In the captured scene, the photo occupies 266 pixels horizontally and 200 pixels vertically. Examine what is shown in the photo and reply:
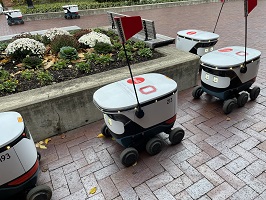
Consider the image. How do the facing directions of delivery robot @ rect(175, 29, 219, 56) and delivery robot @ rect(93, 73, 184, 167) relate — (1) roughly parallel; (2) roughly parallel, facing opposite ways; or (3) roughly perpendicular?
roughly perpendicular

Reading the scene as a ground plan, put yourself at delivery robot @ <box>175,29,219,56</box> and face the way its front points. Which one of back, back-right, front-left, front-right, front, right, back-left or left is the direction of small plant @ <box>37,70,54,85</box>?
right

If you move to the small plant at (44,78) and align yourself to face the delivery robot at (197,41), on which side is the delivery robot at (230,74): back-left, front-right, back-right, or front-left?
front-right

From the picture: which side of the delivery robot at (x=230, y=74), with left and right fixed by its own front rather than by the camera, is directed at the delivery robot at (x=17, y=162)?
front

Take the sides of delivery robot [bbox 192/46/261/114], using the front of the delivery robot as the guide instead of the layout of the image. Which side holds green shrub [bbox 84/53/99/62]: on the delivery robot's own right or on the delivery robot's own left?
on the delivery robot's own right

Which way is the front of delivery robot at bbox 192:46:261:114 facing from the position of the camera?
facing the viewer and to the left of the viewer

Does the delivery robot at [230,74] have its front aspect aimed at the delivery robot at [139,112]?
yes
